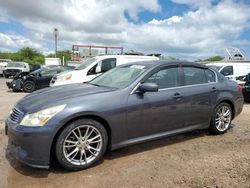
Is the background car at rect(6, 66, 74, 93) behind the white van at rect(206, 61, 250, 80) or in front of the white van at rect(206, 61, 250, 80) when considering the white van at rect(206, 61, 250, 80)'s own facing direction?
in front

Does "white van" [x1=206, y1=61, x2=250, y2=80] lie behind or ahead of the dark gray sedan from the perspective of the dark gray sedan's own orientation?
behind

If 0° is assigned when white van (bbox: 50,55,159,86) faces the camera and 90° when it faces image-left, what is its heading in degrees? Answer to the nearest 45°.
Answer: approximately 45°

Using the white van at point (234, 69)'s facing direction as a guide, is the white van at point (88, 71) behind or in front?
in front

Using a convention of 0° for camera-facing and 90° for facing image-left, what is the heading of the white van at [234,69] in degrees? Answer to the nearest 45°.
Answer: approximately 45°

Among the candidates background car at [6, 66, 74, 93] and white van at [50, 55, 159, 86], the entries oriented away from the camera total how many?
0

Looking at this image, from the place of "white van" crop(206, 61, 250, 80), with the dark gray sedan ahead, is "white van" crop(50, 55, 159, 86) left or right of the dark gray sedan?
right
